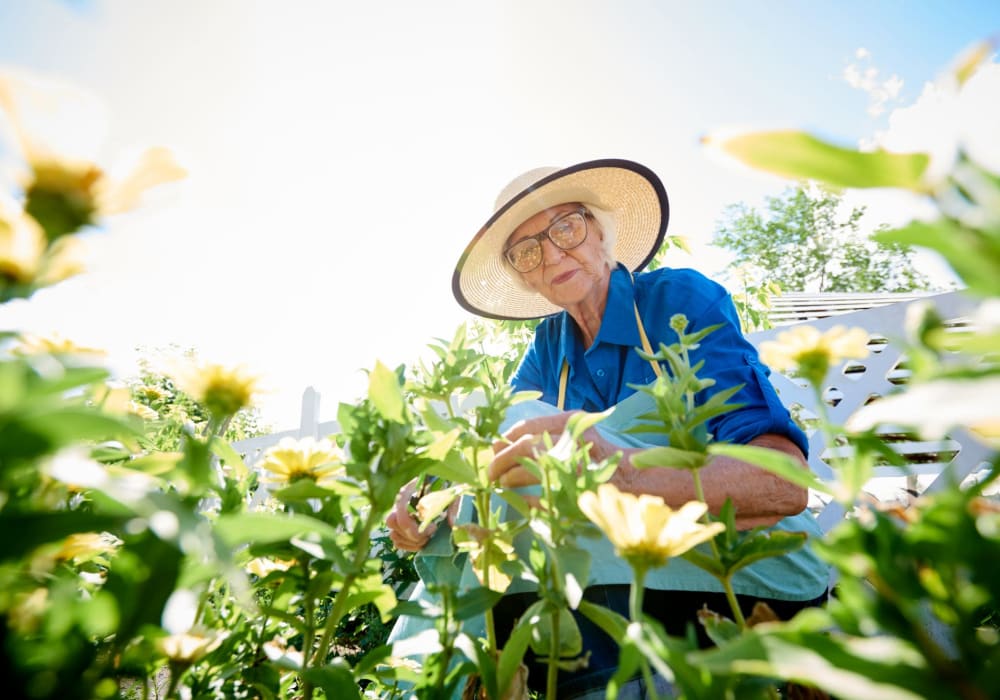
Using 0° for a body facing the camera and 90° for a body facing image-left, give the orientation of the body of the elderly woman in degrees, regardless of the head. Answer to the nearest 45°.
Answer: approximately 45°

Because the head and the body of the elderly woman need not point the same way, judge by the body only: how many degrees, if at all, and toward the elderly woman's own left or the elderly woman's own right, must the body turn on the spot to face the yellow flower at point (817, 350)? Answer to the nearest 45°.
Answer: approximately 45° to the elderly woman's own left

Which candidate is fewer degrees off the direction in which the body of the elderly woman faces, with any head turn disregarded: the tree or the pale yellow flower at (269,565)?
the pale yellow flower

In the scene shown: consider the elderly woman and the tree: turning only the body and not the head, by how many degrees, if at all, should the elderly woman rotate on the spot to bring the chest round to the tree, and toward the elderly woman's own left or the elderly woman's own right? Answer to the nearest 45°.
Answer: approximately 180°
